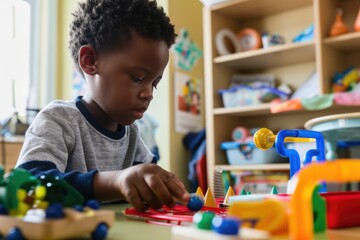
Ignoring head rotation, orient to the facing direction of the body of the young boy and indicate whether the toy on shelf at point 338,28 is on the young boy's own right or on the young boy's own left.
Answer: on the young boy's own left

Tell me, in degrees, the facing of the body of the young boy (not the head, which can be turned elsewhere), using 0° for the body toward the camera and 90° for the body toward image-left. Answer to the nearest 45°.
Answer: approximately 315°

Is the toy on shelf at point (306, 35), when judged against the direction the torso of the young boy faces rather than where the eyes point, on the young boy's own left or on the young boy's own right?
on the young boy's own left

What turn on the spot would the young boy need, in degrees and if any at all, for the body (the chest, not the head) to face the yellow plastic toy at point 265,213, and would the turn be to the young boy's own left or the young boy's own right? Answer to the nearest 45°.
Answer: approximately 45° to the young boy's own right

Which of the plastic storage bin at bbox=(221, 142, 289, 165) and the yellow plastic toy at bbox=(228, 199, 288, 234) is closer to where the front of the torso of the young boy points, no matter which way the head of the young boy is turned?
the yellow plastic toy

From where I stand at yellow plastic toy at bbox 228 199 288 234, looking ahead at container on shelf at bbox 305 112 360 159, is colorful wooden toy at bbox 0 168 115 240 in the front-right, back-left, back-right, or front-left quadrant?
back-left

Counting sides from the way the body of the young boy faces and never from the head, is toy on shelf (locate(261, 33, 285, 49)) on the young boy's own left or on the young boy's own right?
on the young boy's own left
